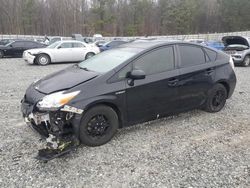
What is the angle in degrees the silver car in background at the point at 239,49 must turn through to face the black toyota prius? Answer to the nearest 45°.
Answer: approximately 45° to its left

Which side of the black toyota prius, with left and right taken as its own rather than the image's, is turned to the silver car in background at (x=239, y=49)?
back

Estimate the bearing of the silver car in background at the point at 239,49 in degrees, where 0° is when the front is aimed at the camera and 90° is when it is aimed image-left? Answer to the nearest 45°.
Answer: approximately 45°

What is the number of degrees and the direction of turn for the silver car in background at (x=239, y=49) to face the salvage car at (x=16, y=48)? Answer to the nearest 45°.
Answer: approximately 45° to its right

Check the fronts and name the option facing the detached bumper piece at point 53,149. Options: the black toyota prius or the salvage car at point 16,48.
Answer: the black toyota prius

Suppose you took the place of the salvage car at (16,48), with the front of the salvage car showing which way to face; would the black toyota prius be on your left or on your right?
on your left

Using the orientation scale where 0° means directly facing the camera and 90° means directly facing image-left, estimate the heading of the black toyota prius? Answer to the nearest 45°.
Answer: approximately 45°

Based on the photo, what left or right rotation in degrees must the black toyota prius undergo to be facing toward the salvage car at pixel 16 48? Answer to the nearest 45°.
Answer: approximately 90° to its right

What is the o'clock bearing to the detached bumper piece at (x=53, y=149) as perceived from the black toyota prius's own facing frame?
The detached bumper piece is roughly at 12 o'clock from the black toyota prius.

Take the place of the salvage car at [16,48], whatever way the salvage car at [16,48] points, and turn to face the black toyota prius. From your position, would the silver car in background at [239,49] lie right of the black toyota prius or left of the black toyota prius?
left

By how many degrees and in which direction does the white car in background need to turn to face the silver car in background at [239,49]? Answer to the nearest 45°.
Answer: approximately 135° to its left

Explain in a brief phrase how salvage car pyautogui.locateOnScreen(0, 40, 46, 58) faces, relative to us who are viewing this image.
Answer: facing to the left of the viewer
